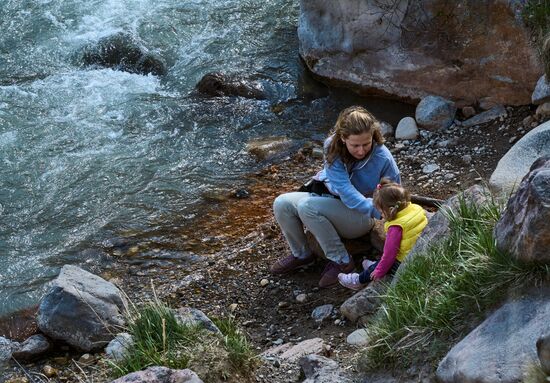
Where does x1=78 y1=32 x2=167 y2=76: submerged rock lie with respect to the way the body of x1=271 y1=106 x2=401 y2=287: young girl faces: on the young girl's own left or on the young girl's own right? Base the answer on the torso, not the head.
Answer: on the young girl's own right

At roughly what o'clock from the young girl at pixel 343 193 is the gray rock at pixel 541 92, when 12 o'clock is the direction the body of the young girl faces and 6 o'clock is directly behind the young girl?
The gray rock is roughly at 6 o'clock from the young girl.

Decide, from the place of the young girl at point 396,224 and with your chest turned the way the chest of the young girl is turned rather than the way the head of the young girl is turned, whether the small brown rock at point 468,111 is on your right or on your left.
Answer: on your right

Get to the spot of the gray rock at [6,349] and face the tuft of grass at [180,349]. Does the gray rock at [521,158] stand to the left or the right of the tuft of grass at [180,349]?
left

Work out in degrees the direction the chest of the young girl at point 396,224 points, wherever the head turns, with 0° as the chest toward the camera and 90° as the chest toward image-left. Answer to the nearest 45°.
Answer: approximately 90°

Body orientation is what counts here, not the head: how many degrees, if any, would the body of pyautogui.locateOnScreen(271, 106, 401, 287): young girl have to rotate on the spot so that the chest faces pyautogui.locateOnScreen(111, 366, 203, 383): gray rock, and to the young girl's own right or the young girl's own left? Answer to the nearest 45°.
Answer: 0° — they already face it

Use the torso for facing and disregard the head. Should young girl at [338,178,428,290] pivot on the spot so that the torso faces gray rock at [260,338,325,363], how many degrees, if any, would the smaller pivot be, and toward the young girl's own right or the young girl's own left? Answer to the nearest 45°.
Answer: approximately 45° to the young girl's own left

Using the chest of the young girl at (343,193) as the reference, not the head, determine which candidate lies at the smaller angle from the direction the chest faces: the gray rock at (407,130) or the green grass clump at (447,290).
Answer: the green grass clump

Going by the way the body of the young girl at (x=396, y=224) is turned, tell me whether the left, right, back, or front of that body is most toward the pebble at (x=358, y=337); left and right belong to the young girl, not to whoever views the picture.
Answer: left

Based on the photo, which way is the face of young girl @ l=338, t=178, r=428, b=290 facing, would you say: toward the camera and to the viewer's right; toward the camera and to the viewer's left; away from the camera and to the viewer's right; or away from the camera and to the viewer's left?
away from the camera and to the viewer's left

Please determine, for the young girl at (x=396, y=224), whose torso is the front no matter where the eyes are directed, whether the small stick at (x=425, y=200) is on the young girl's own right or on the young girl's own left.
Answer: on the young girl's own right
